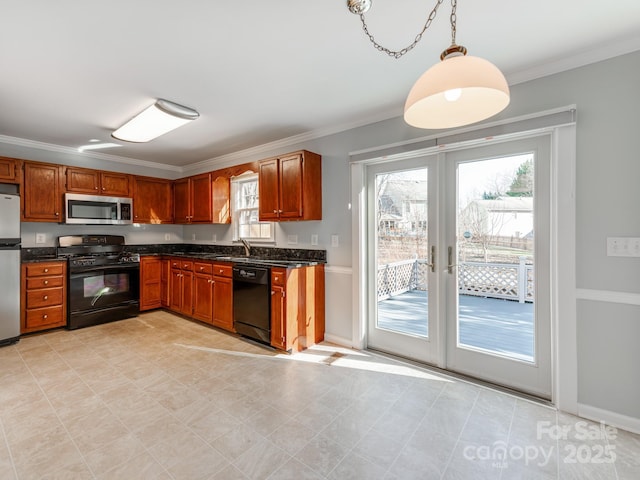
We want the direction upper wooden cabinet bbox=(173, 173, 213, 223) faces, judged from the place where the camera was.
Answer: facing the viewer and to the left of the viewer

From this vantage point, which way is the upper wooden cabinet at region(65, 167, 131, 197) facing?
toward the camera

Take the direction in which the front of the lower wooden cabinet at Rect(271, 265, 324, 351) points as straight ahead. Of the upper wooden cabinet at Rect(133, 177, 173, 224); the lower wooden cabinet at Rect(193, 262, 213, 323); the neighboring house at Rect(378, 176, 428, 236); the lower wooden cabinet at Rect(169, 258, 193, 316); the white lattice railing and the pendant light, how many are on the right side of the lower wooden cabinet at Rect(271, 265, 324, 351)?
3

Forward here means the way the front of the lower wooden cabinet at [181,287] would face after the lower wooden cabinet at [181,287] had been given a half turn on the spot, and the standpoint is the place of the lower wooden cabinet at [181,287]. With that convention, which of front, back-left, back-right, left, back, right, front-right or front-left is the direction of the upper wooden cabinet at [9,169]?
back-left

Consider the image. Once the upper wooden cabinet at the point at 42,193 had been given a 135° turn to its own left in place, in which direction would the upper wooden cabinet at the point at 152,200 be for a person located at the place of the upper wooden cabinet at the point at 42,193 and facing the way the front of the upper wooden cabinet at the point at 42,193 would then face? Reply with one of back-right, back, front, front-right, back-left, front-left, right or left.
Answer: front-right

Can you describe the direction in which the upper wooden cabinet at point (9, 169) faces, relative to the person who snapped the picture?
facing the viewer

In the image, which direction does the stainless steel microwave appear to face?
toward the camera

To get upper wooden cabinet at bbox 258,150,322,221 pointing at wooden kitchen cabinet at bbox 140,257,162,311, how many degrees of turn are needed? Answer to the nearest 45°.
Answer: approximately 90° to its right

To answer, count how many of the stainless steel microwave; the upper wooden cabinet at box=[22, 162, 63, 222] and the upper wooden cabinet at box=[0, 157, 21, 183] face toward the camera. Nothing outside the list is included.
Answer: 3

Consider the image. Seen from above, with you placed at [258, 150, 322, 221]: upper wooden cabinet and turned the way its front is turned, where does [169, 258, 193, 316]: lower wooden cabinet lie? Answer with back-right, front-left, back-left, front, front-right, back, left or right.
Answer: right

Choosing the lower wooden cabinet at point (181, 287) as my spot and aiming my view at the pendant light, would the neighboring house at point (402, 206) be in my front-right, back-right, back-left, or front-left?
back-left
